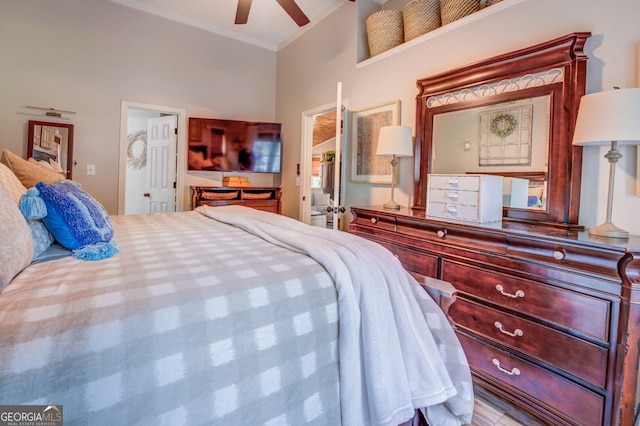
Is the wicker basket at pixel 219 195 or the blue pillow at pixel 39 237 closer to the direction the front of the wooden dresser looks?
the blue pillow

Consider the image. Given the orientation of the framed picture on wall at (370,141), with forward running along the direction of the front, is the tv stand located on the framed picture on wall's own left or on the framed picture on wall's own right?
on the framed picture on wall's own right

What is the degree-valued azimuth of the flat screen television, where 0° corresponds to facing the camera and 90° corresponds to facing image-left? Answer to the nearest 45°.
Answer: approximately 0°

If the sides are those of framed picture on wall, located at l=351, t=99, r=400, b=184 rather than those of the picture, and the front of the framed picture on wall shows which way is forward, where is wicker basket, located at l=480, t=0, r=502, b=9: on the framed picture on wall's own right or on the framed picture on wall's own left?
on the framed picture on wall's own left

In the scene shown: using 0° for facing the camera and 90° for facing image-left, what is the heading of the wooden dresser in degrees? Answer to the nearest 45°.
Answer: approximately 45°

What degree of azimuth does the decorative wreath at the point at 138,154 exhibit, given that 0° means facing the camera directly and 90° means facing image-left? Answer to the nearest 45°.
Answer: approximately 315°
